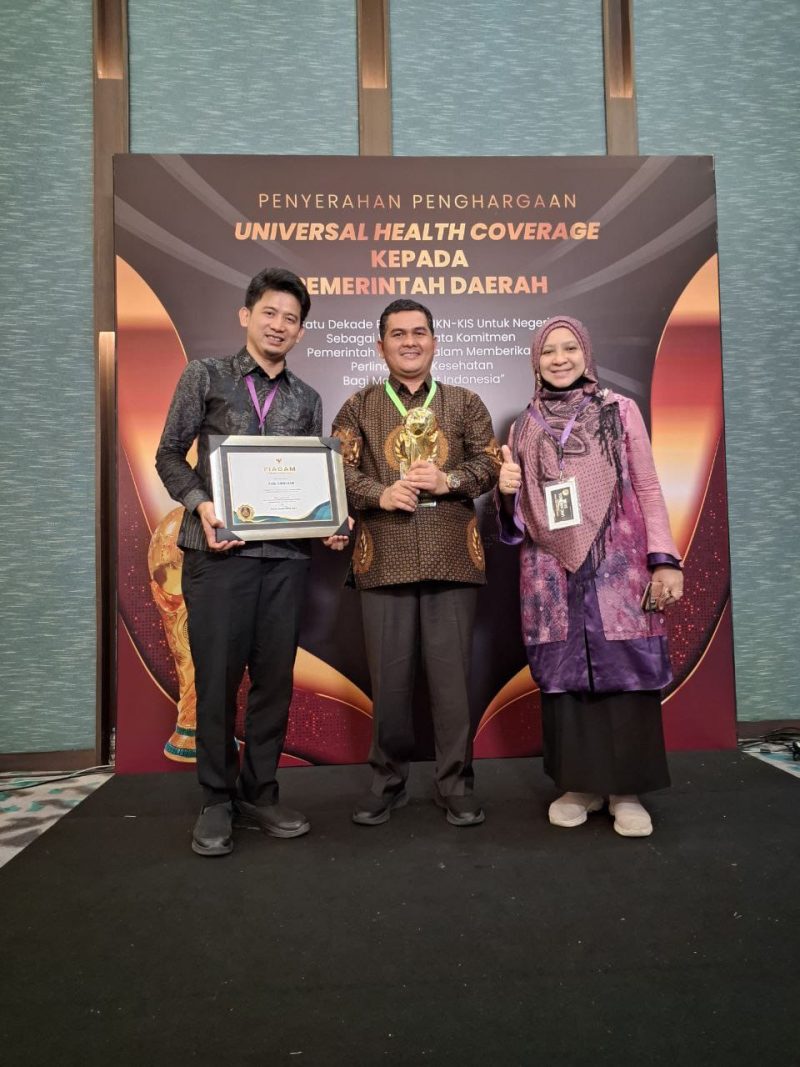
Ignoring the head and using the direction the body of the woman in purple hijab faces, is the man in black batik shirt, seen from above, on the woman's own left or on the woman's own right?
on the woman's own right

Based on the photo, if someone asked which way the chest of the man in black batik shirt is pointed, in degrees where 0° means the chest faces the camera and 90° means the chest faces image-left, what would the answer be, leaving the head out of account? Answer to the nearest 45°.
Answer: approximately 315°

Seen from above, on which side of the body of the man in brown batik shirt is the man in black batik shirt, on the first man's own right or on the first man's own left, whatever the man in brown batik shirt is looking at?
on the first man's own right

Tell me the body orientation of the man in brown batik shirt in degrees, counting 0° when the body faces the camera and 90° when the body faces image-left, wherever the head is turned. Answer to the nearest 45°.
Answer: approximately 0°

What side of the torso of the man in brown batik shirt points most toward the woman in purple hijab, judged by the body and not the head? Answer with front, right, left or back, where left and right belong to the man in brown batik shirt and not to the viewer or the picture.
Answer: left

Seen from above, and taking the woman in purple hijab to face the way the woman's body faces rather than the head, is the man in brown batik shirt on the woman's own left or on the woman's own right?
on the woman's own right
